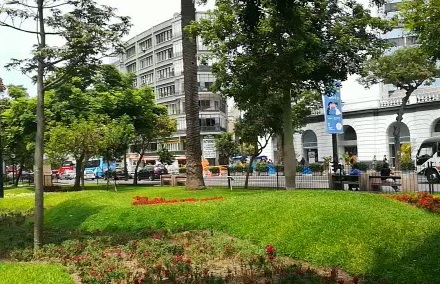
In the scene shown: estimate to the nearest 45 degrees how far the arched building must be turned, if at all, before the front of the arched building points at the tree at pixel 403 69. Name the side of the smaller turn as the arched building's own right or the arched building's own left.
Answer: approximately 45° to the arched building's own left

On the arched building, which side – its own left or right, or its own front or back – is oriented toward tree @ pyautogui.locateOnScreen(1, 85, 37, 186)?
front

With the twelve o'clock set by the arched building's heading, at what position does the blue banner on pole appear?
The blue banner on pole is roughly at 11 o'clock from the arched building.

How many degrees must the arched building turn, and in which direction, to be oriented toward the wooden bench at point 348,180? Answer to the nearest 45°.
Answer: approximately 45° to its left

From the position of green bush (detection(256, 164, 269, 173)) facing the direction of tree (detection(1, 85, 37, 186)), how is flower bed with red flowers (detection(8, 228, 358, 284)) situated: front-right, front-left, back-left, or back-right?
front-left

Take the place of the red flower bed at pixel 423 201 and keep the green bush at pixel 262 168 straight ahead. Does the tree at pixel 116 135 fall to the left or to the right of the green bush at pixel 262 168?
left

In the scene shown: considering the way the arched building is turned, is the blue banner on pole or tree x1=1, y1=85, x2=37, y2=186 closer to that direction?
the tree

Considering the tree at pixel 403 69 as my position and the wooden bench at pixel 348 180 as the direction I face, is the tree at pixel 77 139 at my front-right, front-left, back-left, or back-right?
front-right

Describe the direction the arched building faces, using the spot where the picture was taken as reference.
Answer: facing the viewer and to the left of the viewer

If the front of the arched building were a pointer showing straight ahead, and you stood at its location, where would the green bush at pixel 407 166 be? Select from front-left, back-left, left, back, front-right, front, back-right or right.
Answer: front-left
